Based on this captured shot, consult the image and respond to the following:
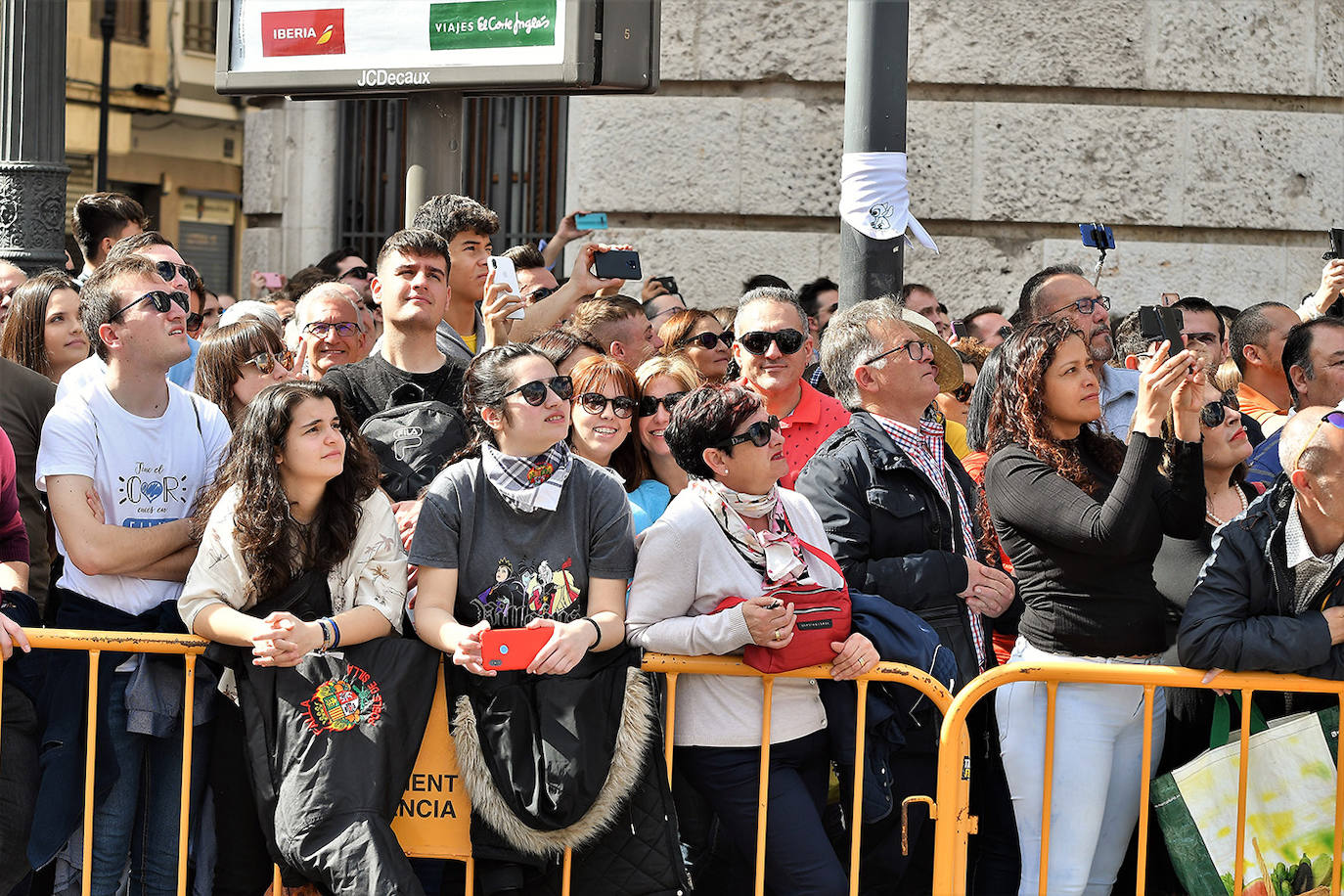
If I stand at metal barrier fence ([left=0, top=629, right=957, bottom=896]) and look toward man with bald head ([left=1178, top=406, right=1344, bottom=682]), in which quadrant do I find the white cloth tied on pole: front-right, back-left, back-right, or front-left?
front-left

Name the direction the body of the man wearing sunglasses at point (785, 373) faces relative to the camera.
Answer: toward the camera

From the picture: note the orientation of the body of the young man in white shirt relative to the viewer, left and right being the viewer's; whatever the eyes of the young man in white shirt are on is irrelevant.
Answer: facing the viewer and to the right of the viewer

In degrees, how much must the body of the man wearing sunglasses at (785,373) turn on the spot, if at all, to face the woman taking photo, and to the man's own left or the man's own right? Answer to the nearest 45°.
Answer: approximately 45° to the man's own left

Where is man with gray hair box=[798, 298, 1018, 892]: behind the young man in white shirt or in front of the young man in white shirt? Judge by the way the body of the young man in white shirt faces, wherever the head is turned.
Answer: in front

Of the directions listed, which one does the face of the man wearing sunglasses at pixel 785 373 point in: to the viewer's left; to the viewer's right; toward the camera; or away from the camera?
toward the camera

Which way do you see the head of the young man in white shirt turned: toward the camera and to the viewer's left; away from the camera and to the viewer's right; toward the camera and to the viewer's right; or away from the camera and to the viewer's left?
toward the camera and to the viewer's right

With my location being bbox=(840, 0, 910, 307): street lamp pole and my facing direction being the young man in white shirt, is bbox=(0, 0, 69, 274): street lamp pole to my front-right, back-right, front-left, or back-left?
front-right
